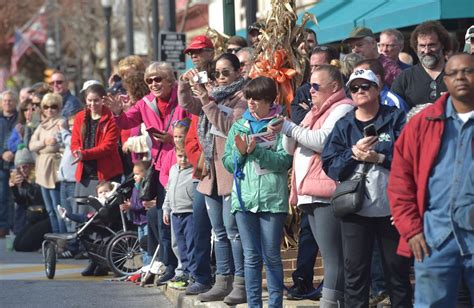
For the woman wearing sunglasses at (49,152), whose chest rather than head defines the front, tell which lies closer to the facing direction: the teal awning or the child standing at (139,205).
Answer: the child standing

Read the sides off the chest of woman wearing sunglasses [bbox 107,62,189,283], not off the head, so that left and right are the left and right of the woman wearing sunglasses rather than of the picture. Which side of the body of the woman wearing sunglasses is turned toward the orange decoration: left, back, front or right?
left

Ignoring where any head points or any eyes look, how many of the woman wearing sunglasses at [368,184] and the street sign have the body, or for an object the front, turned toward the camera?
2

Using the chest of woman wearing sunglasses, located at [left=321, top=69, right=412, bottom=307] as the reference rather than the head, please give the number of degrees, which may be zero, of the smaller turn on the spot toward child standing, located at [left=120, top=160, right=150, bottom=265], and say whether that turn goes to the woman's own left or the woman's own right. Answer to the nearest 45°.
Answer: approximately 135° to the woman's own right

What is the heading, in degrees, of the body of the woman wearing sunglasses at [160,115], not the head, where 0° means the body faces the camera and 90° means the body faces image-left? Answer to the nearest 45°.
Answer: approximately 45°

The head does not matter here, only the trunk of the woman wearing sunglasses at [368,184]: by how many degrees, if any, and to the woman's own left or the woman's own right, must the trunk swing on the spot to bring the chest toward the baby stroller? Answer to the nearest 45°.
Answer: approximately 135° to the woman's own right

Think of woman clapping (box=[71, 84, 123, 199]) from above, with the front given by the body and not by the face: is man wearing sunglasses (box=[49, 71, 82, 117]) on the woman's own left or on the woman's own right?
on the woman's own right

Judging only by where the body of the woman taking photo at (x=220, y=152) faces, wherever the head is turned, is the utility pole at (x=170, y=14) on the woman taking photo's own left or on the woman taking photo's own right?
on the woman taking photo's own right

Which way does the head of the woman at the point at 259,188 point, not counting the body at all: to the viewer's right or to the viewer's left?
to the viewer's left
